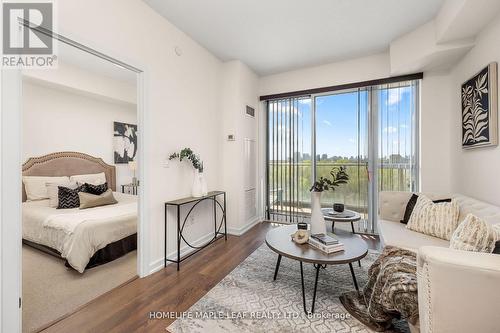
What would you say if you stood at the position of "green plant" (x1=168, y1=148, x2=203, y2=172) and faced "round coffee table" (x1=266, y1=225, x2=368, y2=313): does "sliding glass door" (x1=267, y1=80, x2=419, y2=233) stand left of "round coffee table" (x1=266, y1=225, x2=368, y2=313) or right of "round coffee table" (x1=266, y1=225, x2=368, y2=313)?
left

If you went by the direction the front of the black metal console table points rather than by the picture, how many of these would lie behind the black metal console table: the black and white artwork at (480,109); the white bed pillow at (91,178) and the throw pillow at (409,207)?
1

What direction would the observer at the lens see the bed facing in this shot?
facing the viewer and to the right of the viewer

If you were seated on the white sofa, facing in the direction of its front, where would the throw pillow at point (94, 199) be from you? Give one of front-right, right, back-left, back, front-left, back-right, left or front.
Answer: front

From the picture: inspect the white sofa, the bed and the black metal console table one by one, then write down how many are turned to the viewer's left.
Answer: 1

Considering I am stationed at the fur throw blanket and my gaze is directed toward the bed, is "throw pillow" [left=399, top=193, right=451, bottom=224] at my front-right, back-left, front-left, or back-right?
back-right

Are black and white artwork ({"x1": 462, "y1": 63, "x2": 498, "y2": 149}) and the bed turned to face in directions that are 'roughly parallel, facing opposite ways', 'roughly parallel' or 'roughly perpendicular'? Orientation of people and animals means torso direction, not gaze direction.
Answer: roughly parallel, facing opposite ways

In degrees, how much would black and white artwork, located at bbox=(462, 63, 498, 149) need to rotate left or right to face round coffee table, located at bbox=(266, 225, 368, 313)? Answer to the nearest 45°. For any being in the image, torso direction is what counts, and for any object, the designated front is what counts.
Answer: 0° — it already faces it

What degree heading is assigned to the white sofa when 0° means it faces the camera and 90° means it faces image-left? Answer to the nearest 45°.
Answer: approximately 90°

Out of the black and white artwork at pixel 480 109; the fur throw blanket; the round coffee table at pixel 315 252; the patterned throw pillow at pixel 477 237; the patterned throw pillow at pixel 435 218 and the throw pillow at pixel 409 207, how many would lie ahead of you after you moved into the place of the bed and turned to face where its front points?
6

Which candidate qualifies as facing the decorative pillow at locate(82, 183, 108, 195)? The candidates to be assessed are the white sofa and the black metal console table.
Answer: the white sofa

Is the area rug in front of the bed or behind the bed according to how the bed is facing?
in front

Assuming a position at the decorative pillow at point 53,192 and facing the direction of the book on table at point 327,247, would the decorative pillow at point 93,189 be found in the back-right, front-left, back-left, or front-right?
front-left

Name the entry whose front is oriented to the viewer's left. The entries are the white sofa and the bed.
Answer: the white sofa

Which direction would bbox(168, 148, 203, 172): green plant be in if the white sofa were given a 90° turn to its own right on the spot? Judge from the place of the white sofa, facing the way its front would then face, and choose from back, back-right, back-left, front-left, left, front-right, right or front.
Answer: left

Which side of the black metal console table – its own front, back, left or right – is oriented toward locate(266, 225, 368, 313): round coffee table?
front

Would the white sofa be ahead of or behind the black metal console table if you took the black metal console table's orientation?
ahead

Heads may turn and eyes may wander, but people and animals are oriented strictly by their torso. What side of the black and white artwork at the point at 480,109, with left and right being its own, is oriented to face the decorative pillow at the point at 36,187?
front
